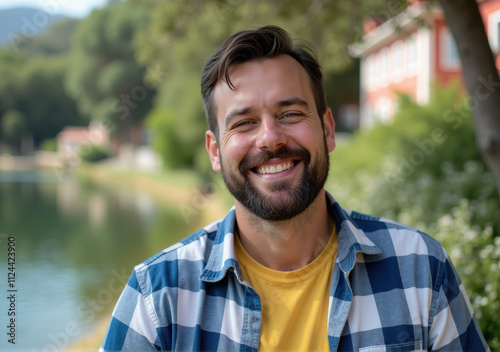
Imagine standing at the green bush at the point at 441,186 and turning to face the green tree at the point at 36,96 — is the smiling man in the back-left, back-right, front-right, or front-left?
back-left

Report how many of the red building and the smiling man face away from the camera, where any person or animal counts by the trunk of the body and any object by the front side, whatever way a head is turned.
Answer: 0

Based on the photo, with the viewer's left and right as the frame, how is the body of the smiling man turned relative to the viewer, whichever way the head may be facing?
facing the viewer

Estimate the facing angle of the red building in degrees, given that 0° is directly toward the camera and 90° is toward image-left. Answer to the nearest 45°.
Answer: approximately 45°

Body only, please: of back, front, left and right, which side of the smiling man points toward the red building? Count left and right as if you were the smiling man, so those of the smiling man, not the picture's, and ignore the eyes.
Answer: back
